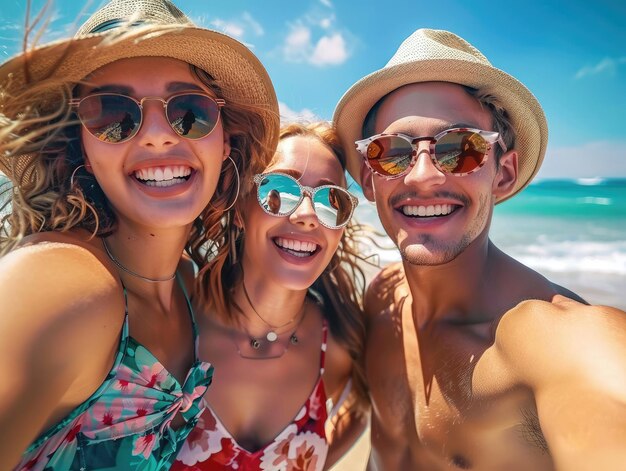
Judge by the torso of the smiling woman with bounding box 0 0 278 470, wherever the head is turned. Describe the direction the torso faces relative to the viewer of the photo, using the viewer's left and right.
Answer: facing the viewer and to the right of the viewer

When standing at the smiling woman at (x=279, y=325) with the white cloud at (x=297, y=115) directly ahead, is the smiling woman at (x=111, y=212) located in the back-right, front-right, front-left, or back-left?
back-left

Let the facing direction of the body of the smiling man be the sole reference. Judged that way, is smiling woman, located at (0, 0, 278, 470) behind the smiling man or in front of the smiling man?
in front

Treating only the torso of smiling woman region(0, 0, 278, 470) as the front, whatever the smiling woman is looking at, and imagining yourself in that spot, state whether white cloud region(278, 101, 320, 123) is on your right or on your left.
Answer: on your left

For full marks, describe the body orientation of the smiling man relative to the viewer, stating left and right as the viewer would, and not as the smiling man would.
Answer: facing the viewer and to the left of the viewer

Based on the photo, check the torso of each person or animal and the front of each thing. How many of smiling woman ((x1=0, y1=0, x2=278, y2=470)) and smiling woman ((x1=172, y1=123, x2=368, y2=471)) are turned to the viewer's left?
0

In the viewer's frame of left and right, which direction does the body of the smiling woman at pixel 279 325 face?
facing the viewer

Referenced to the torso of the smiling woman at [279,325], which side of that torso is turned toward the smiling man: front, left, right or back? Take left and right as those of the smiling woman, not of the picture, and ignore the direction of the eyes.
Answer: left

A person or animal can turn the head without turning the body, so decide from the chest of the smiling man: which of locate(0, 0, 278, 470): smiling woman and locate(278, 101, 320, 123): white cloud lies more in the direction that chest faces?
the smiling woman
